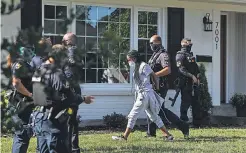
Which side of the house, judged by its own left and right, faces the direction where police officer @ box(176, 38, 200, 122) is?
front

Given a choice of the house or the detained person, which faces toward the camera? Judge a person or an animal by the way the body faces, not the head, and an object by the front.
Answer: the house

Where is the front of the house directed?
toward the camera

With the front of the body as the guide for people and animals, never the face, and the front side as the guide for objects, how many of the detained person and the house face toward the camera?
1

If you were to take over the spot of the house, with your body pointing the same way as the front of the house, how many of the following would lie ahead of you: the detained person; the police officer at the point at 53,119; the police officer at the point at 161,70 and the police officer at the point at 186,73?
4

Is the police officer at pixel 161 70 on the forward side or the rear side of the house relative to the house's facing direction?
on the forward side

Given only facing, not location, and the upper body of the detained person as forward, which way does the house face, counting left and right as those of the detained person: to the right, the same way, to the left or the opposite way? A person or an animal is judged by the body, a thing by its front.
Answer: to the left

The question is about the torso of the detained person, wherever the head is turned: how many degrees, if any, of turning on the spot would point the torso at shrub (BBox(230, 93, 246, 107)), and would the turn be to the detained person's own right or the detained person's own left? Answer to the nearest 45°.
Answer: approximately 135° to the detained person's own right

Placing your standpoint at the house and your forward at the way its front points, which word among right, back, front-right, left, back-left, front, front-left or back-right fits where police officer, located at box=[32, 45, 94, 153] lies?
front

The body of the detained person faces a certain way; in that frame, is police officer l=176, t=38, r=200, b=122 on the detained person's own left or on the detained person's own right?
on the detained person's own right
